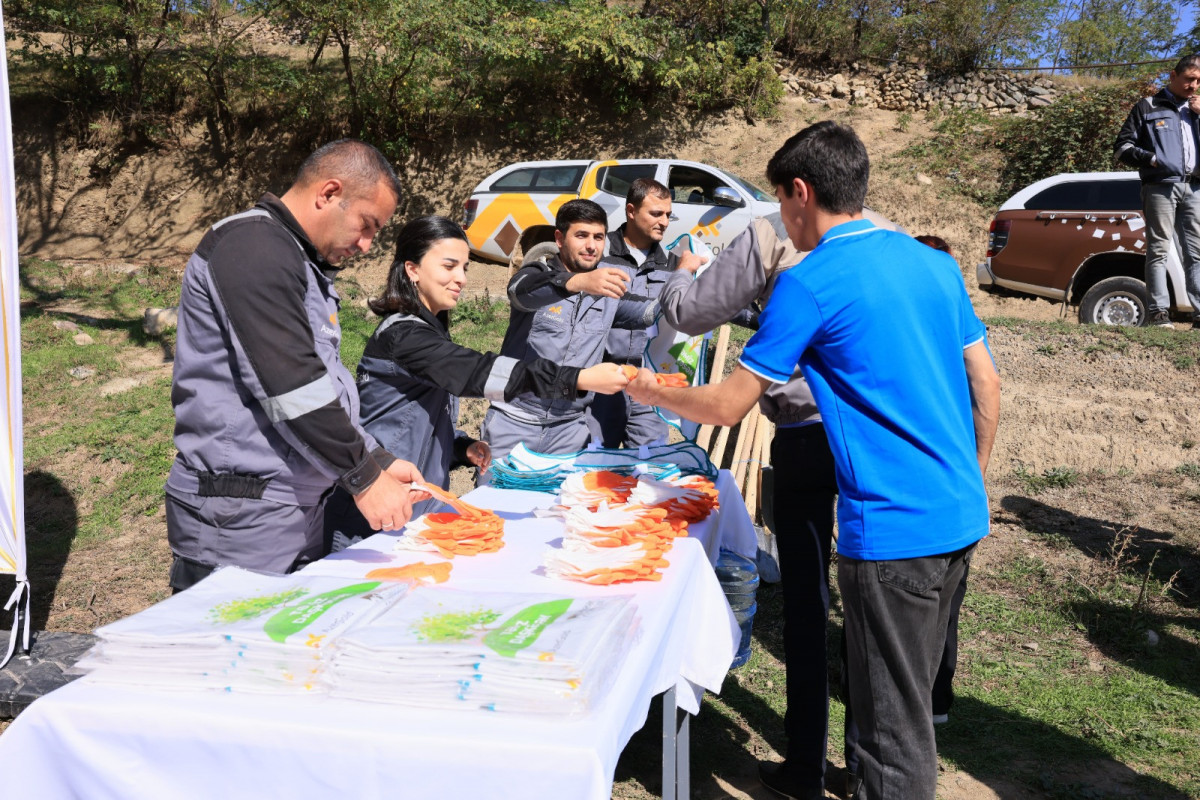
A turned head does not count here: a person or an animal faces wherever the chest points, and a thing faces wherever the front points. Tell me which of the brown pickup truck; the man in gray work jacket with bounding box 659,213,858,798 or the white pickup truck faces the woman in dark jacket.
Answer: the man in gray work jacket

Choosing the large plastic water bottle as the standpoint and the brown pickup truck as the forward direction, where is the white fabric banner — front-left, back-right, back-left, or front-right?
back-left

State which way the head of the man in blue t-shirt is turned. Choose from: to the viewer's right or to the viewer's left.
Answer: to the viewer's left

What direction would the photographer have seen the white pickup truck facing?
facing to the right of the viewer

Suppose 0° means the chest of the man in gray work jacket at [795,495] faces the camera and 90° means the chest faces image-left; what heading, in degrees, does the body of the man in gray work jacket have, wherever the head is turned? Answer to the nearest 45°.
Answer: approximately 90°

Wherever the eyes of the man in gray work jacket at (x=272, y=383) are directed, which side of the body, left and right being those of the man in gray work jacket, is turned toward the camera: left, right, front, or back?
right

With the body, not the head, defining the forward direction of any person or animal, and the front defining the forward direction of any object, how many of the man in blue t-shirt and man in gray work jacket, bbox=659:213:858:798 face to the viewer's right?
0

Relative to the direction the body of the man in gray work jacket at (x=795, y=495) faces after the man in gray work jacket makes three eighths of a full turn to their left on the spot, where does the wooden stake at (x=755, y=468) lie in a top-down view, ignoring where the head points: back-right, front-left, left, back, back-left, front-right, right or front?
back-left

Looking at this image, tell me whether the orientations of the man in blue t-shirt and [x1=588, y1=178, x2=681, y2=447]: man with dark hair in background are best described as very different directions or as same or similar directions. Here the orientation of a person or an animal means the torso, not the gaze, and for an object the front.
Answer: very different directions

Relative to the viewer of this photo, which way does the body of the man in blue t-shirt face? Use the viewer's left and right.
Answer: facing away from the viewer and to the left of the viewer

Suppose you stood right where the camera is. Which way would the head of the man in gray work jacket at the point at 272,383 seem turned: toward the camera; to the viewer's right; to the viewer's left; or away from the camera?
to the viewer's right

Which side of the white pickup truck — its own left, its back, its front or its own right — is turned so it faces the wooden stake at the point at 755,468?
right

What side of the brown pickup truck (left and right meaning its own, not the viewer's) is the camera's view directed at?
right
